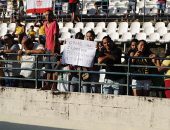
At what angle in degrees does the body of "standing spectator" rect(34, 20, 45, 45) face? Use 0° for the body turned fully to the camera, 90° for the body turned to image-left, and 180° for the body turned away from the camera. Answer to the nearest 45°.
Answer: approximately 45°

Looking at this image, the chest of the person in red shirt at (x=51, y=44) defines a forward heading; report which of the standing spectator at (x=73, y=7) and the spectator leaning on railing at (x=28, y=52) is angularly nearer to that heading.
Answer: the spectator leaning on railing

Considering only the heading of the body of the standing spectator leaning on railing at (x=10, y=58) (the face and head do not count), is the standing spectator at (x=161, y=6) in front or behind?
behind

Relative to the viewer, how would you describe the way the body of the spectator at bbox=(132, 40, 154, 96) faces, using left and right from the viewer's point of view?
facing the viewer and to the left of the viewer

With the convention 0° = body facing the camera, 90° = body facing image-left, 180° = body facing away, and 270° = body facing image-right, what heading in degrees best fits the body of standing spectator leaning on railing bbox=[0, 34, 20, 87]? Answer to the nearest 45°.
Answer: approximately 45°

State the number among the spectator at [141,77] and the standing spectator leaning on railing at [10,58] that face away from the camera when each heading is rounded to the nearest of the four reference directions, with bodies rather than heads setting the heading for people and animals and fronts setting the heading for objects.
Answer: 0

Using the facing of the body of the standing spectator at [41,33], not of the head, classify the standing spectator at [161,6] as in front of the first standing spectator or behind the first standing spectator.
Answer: behind

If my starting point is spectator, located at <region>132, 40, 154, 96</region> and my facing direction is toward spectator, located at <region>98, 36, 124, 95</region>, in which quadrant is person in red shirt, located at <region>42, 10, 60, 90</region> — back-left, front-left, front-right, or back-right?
front-right

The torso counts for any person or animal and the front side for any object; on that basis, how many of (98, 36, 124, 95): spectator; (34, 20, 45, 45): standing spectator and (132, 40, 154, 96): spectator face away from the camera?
0
